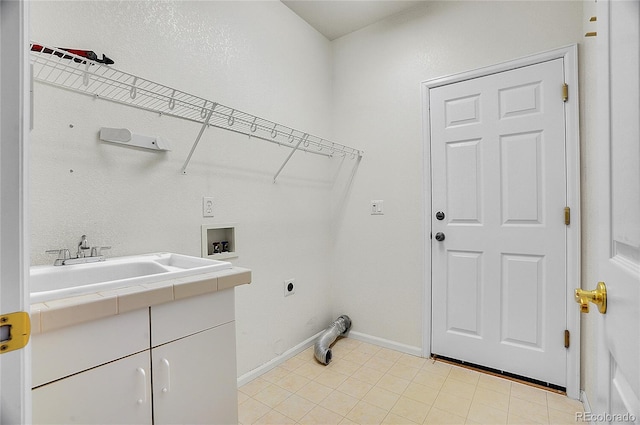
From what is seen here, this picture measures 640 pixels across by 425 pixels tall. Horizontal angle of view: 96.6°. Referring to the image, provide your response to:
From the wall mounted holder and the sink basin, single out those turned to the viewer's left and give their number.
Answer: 0

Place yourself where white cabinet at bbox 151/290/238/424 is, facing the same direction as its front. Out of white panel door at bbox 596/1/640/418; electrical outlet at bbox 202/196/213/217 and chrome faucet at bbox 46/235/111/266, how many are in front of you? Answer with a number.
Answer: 1

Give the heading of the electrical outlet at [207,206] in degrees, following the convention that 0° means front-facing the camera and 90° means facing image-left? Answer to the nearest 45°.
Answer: approximately 315°

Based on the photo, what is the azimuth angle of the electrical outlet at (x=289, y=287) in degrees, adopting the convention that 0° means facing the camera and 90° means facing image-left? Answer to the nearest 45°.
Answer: approximately 315°

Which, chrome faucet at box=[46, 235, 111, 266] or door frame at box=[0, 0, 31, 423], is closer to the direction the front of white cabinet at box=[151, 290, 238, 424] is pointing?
the door frame

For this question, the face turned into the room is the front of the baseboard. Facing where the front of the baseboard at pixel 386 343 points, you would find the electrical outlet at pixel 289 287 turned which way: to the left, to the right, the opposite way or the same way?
to the left

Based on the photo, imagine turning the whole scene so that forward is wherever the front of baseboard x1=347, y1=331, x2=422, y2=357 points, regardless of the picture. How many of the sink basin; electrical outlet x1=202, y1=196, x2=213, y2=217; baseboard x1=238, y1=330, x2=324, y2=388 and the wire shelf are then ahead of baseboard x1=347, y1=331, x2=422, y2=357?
4

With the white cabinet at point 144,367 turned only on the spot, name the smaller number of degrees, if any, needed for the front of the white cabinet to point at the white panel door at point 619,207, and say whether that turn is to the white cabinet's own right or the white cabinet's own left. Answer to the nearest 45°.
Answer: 0° — it already faces it

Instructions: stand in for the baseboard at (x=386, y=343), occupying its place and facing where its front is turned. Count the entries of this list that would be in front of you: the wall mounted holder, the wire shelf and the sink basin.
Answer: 3

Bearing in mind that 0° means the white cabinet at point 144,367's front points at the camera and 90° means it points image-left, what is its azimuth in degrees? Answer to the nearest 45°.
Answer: approximately 315°
